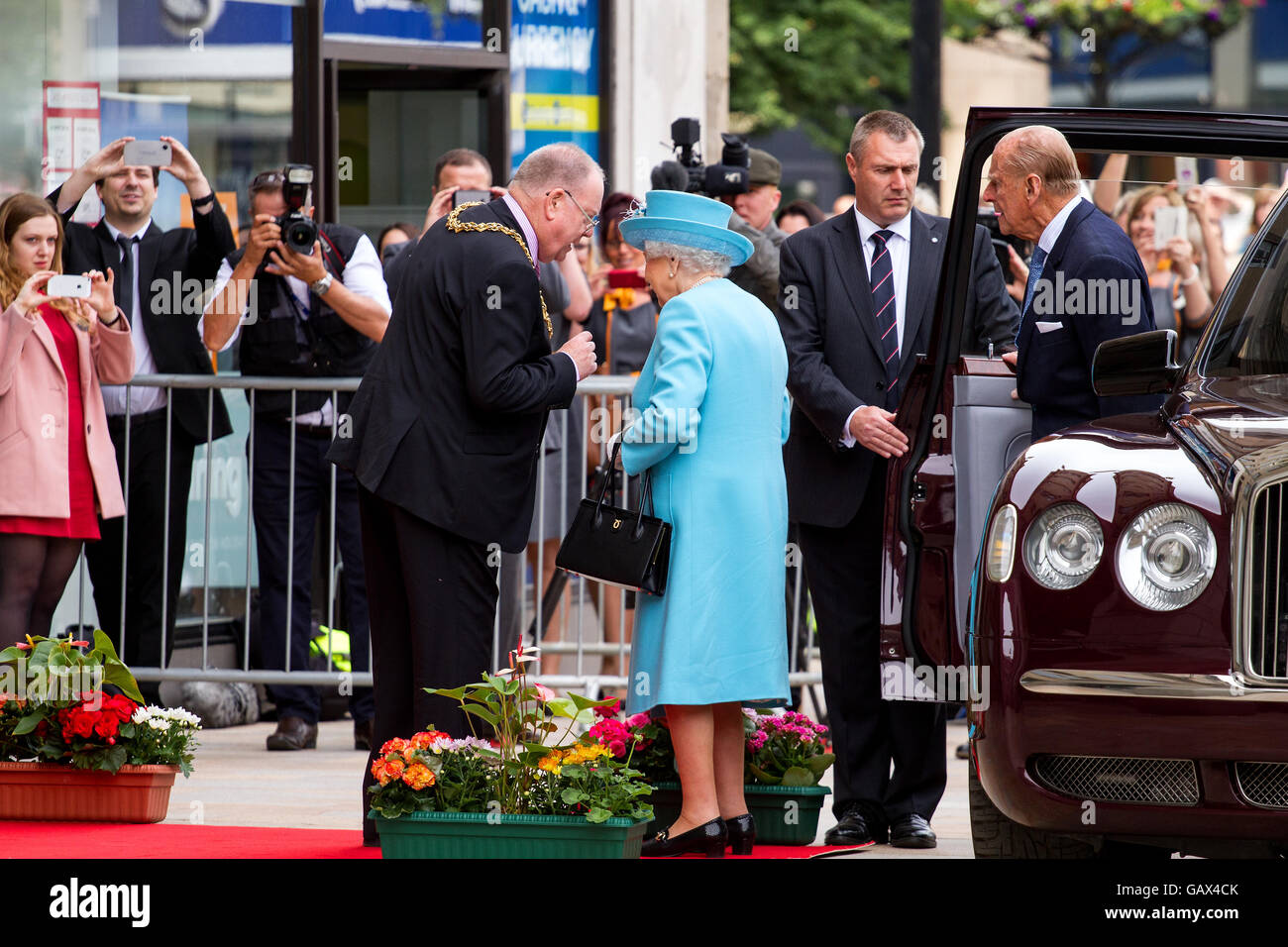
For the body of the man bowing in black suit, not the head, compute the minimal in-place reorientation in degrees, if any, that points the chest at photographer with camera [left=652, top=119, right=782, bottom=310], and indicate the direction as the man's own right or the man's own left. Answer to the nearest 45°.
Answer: approximately 45° to the man's own left

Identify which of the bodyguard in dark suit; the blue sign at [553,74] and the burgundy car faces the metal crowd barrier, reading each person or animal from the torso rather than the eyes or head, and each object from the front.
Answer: the blue sign

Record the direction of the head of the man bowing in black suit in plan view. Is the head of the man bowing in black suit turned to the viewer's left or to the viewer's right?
to the viewer's right

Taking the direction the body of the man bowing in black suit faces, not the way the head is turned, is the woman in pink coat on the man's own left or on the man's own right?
on the man's own left

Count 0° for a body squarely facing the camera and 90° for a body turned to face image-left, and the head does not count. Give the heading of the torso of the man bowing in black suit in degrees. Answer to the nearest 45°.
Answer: approximately 270°

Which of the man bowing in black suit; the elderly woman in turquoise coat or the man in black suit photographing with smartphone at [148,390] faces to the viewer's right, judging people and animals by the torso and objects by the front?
the man bowing in black suit

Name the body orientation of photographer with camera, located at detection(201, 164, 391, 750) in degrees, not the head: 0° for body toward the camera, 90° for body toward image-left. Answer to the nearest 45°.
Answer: approximately 0°

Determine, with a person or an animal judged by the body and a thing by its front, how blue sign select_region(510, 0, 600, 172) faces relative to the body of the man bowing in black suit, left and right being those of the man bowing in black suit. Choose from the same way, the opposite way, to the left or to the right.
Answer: to the right

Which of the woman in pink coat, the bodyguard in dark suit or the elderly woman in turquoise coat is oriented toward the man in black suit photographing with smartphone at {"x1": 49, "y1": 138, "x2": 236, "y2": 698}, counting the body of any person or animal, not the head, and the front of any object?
the elderly woman in turquoise coat

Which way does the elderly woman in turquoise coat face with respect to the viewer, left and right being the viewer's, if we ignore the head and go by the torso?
facing away from the viewer and to the left of the viewer

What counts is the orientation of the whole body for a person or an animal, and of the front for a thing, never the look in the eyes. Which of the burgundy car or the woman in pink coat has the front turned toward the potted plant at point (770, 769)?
the woman in pink coat
